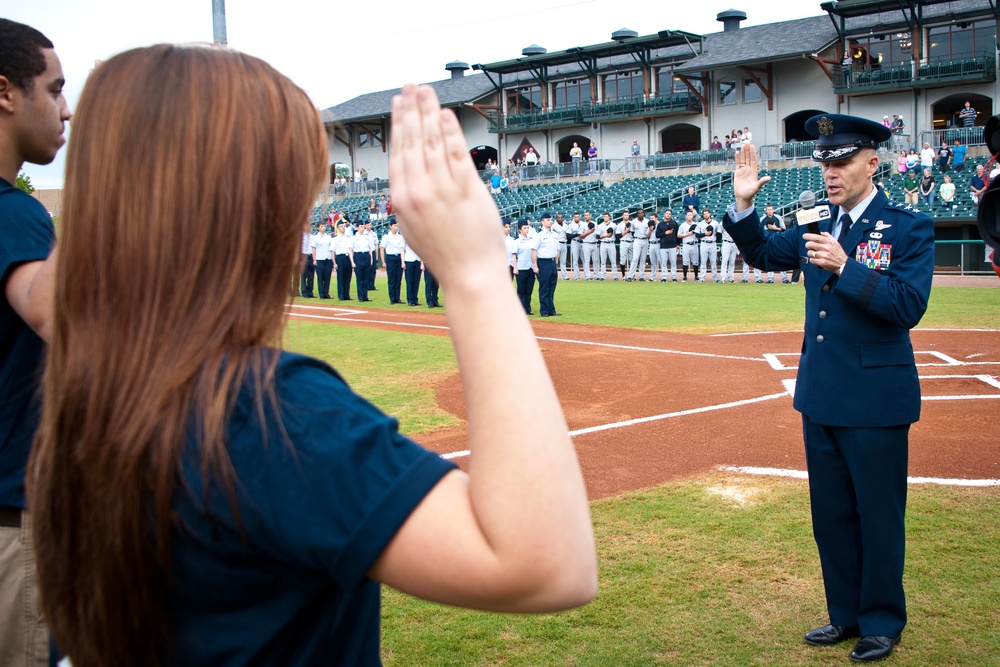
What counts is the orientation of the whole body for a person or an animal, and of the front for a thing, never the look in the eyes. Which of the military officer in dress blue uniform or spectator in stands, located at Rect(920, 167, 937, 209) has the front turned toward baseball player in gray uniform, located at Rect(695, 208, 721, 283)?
the spectator in stands

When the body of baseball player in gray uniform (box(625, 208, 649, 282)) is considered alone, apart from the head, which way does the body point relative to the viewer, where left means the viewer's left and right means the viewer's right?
facing the viewer

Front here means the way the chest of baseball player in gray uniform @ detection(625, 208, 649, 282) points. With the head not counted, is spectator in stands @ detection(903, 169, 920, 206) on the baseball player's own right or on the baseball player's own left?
on the baseball player's own left

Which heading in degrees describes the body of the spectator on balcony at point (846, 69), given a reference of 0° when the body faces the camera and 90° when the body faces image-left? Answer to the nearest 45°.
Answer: approximately 0°

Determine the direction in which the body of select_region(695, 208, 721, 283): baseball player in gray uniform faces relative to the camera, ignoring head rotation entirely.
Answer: toward the camera

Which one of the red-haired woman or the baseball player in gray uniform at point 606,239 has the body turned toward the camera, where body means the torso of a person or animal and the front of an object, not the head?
the baseball player in gray uniform

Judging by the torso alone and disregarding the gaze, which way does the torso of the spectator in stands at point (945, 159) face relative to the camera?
toward the camera

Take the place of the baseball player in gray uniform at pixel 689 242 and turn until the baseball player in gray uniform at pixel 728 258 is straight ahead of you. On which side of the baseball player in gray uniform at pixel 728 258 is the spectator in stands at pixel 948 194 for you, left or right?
left

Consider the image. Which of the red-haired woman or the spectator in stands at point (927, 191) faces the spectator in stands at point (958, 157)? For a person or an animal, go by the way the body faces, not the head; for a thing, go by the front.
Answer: the red-haired woman

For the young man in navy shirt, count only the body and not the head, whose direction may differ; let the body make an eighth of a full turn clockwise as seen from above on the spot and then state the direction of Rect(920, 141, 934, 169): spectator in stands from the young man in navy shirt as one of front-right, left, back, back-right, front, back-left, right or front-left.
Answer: left

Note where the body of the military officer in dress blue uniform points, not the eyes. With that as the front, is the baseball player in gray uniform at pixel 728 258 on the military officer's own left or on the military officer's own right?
on the military officer's own right

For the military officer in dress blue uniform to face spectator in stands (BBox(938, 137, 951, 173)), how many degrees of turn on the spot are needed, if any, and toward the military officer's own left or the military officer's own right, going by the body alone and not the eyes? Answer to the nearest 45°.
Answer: approximately 135° to the military officer's own right

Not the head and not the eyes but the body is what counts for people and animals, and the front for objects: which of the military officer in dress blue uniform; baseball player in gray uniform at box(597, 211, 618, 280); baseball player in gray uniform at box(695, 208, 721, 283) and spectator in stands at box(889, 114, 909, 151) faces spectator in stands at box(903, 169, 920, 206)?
spectator in stands at box(889, 114, 909, 151)

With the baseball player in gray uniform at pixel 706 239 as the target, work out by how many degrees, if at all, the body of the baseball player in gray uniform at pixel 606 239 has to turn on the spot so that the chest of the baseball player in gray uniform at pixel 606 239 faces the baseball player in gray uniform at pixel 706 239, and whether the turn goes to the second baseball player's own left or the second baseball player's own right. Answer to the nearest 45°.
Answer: approximately 45° to the second baseball player's own left

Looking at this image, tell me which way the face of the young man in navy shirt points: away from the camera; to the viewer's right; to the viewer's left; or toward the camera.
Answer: to the viewer's right

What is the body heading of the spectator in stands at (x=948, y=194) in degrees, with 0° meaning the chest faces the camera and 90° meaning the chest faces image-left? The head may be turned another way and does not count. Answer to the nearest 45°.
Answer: approximately 45°

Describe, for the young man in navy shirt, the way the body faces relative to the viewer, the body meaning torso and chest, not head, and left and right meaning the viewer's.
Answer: facing to the right of the viewer
